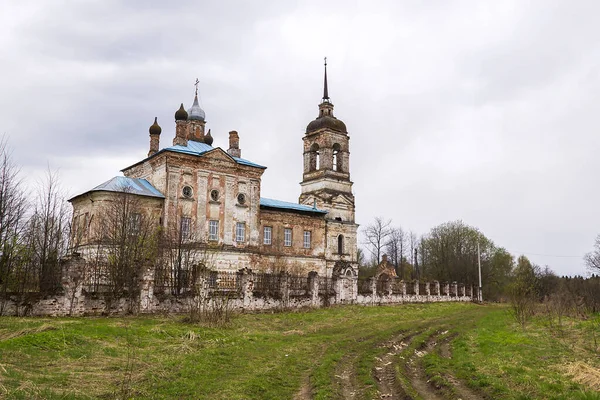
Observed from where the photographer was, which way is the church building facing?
facing away from the viewer and to the right of the viewer
